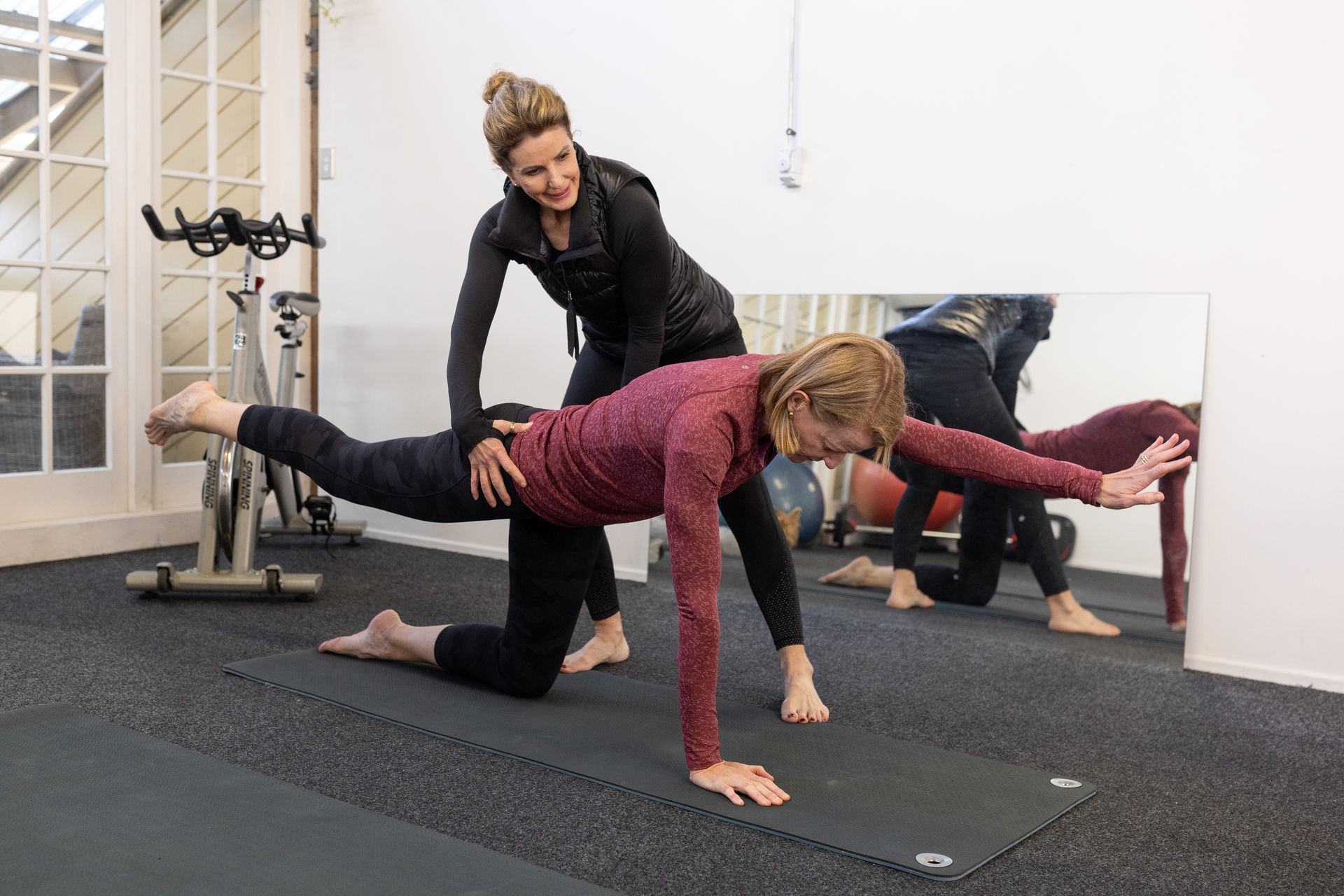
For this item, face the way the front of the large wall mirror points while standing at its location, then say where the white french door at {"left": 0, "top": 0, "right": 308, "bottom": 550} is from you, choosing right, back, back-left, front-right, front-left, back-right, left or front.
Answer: front-right

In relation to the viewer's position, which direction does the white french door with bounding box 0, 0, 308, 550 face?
facing the viewer and to the right of the viewer

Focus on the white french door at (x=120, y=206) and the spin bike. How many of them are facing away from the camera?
0

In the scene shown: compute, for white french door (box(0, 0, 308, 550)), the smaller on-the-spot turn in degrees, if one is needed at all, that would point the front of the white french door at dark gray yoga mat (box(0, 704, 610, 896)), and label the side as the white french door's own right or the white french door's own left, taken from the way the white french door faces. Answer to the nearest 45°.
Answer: approximately 45° to the white french door's own right

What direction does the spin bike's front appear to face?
toward the camera

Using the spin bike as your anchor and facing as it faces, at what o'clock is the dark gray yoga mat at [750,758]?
The dark gray yoga mat is roughly at 11 o'clock from the spin bike.

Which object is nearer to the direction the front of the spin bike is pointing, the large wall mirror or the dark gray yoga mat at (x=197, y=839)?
the dark gray yoga mat

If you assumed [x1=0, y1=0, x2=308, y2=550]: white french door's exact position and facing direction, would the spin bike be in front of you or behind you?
in front

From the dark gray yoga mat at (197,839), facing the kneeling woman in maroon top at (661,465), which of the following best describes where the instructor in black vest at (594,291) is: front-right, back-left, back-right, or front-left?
front-left

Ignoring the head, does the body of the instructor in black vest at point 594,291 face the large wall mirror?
no

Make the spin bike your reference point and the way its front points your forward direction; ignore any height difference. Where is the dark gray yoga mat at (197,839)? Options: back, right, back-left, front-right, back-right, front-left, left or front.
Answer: front

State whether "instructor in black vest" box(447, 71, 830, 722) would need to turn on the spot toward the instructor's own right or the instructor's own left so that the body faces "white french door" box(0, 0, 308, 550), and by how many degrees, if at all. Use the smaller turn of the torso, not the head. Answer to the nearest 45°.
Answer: approximately 90° to the instructor's own right

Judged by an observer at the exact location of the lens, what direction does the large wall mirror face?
facing the viewer and to the left of the viewer

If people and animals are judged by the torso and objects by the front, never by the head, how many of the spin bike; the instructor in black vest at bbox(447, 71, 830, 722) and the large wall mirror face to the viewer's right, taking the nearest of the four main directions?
0
